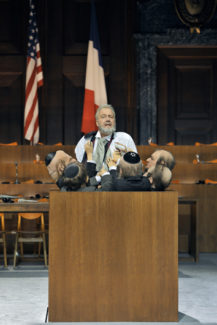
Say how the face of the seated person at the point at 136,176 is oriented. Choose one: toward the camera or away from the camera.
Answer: away from the camera

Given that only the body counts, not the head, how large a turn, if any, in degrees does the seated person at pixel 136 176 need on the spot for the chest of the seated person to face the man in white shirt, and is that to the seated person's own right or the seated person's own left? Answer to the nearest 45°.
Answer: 0° — they already face them

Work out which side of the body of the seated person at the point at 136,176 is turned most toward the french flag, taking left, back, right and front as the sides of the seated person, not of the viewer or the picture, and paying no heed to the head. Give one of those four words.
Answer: front

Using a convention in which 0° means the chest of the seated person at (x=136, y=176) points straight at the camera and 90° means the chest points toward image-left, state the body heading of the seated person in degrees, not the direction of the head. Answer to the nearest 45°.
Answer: approximately 180°

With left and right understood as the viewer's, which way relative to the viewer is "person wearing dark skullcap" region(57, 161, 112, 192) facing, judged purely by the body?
facing away from the viewer and to the right of the viewer

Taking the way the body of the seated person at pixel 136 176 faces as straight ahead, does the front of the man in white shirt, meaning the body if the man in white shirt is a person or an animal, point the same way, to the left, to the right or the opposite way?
the opposite way

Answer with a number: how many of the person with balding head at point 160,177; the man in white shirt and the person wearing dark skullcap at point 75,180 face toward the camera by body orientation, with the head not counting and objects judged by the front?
1

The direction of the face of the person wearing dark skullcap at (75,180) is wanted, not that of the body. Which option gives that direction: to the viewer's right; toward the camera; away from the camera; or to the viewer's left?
away from the camera

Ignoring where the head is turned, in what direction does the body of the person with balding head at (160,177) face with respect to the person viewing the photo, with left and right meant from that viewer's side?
facing to the left of the viewer

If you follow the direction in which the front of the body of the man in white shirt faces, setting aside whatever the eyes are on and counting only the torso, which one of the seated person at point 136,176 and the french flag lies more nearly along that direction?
the seated person

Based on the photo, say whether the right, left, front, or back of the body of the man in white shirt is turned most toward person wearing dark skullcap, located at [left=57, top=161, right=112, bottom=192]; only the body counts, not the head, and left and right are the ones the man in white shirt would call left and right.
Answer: front

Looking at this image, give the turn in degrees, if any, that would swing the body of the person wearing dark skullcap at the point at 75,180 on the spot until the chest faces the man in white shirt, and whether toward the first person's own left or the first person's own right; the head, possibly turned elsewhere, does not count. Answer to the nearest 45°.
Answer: approximately 45° to the first person's own left

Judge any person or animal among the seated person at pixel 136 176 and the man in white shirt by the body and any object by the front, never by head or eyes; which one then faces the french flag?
the seated person
